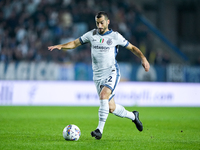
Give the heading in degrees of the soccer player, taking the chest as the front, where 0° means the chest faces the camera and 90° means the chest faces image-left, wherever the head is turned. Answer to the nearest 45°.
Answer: approximately 45°
